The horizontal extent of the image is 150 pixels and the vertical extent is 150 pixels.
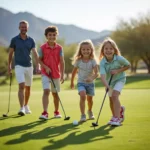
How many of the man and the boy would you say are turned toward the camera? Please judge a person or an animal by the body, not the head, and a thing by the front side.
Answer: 2

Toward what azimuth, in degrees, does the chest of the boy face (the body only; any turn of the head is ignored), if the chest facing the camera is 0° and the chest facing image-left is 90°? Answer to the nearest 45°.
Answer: approximately 0°

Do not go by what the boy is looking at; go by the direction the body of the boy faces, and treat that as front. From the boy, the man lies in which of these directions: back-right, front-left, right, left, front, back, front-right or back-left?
back-right

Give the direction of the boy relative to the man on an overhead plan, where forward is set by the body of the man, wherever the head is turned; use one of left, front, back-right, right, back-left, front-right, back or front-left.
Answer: front-left

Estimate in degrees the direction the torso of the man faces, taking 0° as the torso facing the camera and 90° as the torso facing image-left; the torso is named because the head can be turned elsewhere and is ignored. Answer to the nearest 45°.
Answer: approximately 0°
